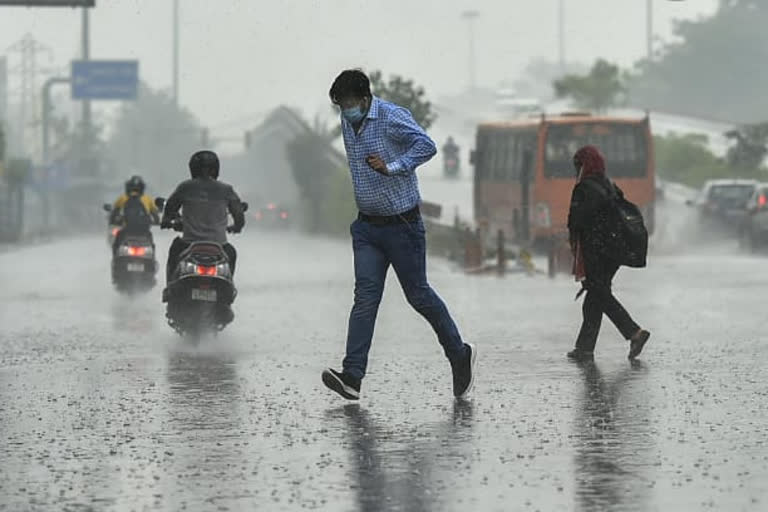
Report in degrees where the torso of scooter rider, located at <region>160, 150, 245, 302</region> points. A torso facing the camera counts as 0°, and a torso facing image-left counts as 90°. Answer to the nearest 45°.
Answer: approximately 180°

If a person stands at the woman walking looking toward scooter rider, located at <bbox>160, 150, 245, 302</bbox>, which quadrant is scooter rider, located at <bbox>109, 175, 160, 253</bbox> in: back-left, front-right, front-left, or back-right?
front-right

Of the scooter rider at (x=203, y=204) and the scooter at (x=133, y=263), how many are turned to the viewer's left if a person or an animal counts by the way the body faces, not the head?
0

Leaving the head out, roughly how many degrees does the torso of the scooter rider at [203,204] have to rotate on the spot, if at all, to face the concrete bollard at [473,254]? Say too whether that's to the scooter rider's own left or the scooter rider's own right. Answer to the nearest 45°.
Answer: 0° — they already face it

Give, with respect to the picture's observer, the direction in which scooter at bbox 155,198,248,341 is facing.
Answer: facing away from the viewer

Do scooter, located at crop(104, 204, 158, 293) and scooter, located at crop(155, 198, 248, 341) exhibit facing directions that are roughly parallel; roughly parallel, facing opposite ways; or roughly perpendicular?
roughly parallel

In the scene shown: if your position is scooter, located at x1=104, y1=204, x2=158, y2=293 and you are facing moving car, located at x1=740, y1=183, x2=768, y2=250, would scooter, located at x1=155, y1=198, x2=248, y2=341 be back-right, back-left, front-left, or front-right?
back-right

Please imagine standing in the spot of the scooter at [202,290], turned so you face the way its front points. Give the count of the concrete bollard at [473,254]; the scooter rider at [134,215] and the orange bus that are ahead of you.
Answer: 3

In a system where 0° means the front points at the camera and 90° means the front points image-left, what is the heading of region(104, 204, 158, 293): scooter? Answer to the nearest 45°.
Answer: approximately 180°

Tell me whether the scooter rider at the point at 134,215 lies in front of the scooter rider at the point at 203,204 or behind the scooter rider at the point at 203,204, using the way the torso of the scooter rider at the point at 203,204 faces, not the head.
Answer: in front

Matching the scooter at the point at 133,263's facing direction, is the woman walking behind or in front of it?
behind

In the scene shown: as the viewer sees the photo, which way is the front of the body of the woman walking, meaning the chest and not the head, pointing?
to the viewer's left

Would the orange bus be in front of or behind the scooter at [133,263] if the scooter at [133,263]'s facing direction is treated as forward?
in front
